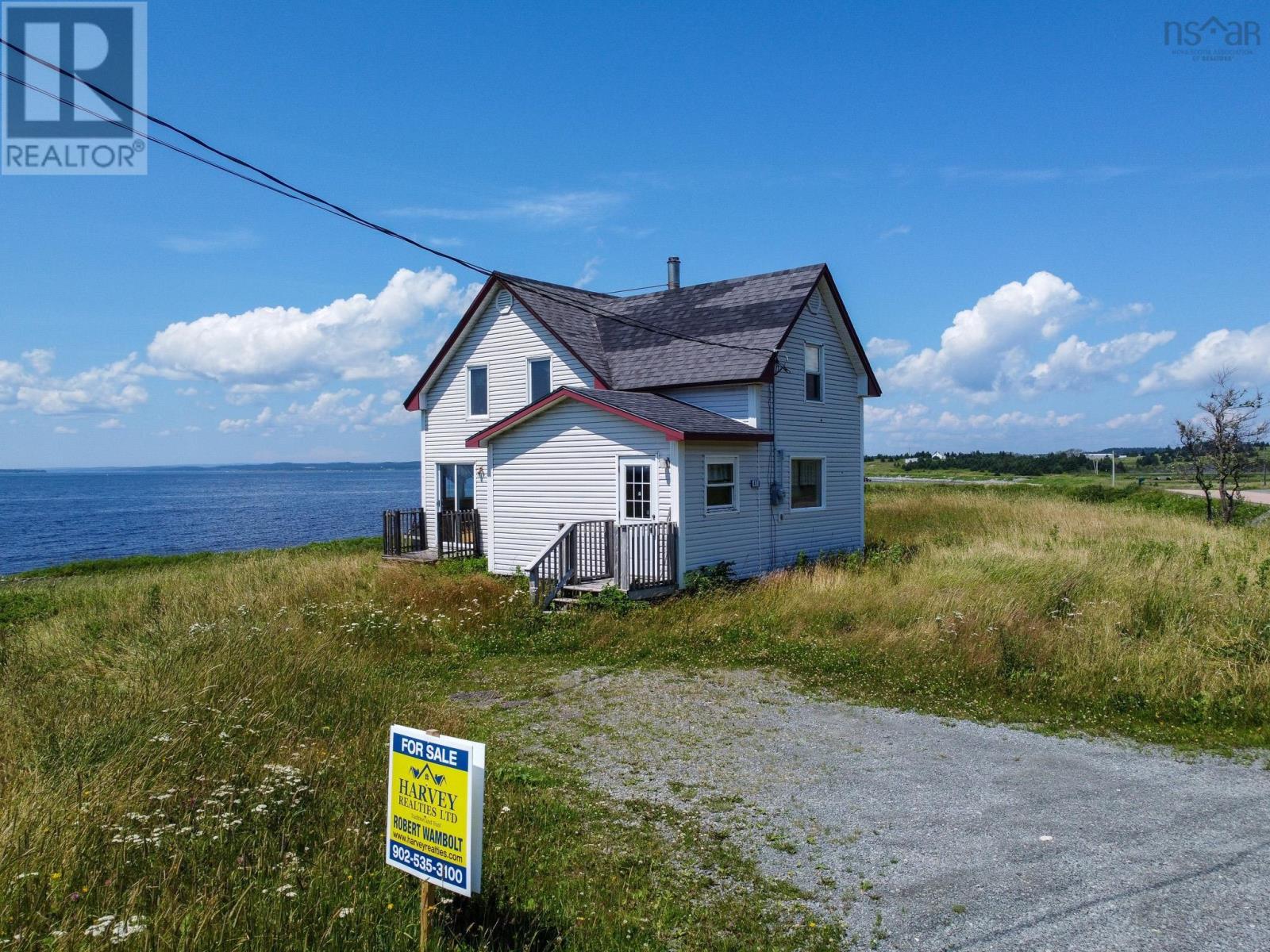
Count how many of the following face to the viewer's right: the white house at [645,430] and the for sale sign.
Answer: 0

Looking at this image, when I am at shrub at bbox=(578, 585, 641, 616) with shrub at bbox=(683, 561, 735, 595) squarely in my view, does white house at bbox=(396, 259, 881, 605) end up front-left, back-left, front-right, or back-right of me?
front-left

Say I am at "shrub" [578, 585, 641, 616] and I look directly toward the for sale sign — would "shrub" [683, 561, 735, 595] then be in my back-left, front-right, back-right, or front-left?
back-left

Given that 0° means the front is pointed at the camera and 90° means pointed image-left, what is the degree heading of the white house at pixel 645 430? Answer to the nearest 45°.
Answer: approximately 45°

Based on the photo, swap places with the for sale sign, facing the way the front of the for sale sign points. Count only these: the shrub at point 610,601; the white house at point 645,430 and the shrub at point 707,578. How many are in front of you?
0

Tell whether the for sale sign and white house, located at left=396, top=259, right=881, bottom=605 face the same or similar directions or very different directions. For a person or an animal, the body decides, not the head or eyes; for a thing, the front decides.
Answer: same or similar directions

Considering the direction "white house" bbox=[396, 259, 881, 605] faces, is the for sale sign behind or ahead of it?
ahead

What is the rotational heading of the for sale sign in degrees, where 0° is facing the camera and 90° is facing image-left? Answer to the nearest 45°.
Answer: approximately 45°

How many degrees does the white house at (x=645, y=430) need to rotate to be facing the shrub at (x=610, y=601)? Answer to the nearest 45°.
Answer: approximately 45° to its left

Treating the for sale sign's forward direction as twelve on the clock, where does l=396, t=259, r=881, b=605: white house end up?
The white house is roughly at 5 o'clock from the for sale sign.

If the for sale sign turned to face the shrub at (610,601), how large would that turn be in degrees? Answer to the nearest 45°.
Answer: approximately 135° to its right
